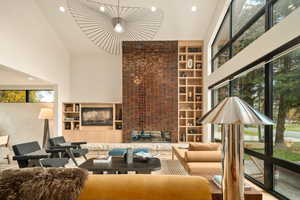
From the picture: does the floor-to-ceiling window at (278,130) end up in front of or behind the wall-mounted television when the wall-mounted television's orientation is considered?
in front

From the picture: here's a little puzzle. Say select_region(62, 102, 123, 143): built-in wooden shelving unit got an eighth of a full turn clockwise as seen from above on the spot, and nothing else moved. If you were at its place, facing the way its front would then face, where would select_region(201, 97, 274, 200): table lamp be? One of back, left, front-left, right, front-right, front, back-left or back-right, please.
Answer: front-left

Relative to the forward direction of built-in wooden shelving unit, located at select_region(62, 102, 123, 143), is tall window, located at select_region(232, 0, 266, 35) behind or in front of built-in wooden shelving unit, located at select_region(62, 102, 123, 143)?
in front

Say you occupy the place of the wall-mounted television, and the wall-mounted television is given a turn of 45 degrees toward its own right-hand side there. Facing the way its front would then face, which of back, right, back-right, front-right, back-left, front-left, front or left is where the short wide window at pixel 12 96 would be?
front-right

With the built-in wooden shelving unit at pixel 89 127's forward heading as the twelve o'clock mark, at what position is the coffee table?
The coffee table is roughly at 12 o'clock from the built-in wooden shelving unit.

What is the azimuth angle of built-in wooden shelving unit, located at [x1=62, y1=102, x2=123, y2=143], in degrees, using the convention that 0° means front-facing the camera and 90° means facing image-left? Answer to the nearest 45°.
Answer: approximately 0°

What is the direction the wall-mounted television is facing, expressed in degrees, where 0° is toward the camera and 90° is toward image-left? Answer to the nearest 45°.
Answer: approximately 0°

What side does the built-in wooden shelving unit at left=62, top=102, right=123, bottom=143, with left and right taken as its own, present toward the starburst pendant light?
front

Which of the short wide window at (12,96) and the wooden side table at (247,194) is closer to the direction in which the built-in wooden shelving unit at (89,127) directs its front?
the wooden side table

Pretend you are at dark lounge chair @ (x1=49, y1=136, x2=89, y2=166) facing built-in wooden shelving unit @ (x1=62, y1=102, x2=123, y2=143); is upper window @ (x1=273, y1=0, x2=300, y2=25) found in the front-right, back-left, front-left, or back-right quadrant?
back-right

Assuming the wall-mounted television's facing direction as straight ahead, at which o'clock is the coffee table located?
The coffee table is roughly at 12 o'clock from the wall-mounted television.

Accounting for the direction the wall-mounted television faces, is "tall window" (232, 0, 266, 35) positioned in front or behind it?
in front

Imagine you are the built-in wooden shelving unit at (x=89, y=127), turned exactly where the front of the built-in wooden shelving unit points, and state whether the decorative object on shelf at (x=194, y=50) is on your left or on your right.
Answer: on your left
